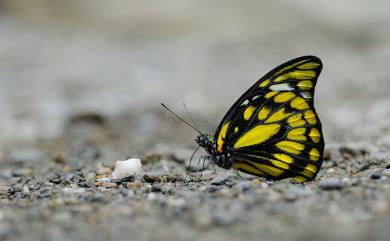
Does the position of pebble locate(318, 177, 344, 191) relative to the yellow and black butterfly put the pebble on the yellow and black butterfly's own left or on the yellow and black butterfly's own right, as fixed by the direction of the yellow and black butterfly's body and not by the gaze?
on the yellow and black butterfly's own left

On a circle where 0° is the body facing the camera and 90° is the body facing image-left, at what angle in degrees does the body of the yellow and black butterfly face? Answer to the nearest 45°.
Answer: approximately 90°

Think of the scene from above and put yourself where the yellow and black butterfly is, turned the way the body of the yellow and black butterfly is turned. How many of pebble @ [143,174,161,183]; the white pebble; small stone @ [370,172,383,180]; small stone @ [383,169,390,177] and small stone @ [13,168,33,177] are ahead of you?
3

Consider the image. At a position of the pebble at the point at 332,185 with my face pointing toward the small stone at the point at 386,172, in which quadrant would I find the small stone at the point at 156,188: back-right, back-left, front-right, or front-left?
back-left

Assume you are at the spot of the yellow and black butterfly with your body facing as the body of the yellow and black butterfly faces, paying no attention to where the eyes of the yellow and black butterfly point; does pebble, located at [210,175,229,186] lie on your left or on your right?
on your left

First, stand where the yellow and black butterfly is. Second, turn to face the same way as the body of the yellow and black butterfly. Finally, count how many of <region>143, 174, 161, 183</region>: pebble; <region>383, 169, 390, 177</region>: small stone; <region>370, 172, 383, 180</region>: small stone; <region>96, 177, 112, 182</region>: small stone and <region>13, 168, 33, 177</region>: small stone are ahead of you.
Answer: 3

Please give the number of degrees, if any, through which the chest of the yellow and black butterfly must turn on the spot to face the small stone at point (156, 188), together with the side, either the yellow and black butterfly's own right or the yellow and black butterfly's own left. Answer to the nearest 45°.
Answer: approximately 45° to the yellow and black butterfly's own left

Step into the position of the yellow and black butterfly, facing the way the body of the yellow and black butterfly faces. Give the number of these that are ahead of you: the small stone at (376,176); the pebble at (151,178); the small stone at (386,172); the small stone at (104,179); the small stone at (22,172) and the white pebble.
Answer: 4

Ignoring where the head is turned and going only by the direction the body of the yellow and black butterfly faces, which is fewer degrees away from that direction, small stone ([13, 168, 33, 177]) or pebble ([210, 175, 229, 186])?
the small stone

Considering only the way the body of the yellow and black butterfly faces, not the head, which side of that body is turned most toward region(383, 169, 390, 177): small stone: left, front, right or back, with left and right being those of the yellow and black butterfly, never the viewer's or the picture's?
back

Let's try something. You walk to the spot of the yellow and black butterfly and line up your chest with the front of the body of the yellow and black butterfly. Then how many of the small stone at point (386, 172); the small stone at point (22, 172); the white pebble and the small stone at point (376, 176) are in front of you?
2

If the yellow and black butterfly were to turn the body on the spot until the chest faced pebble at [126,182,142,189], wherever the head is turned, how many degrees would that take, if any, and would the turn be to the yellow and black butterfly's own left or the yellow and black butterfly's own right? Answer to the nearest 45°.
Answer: approximately 45° to the yellow and black butterfly's own left

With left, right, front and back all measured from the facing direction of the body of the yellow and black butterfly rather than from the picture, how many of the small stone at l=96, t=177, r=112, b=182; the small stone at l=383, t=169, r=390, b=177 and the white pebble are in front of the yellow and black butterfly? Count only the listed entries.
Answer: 2
